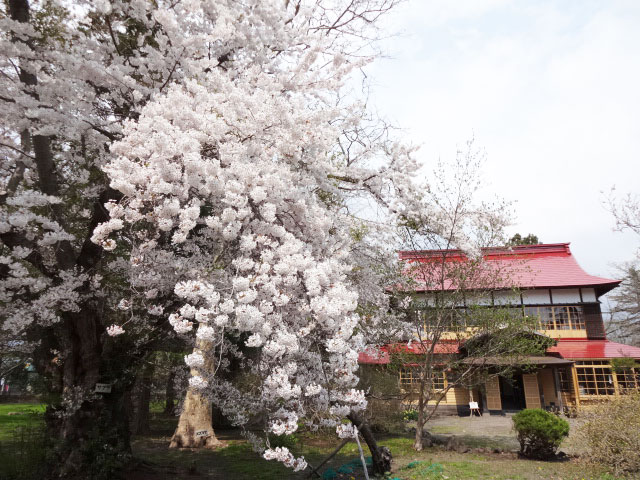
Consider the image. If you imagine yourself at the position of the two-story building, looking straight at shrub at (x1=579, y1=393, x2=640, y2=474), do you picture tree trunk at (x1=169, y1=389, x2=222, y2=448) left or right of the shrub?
right

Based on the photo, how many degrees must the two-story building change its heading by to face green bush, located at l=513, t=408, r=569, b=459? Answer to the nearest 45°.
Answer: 0° — it already faces it

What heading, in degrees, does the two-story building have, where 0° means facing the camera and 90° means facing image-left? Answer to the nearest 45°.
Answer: approximately 0°

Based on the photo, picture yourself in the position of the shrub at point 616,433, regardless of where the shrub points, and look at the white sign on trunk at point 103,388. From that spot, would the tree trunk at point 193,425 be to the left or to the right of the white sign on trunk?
right

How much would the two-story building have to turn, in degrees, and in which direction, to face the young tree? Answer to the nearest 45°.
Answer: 0° — it already faces it

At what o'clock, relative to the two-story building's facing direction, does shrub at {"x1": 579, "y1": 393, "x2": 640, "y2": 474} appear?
The shrub is roughly at 12 o'clock from the two-story building.

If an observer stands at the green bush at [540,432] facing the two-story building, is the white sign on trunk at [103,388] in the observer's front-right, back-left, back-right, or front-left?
back-left

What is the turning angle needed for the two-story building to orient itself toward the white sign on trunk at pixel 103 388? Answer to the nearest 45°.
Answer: approximately 45° to its right

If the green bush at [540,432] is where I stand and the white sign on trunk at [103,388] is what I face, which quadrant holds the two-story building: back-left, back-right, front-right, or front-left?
back-right
